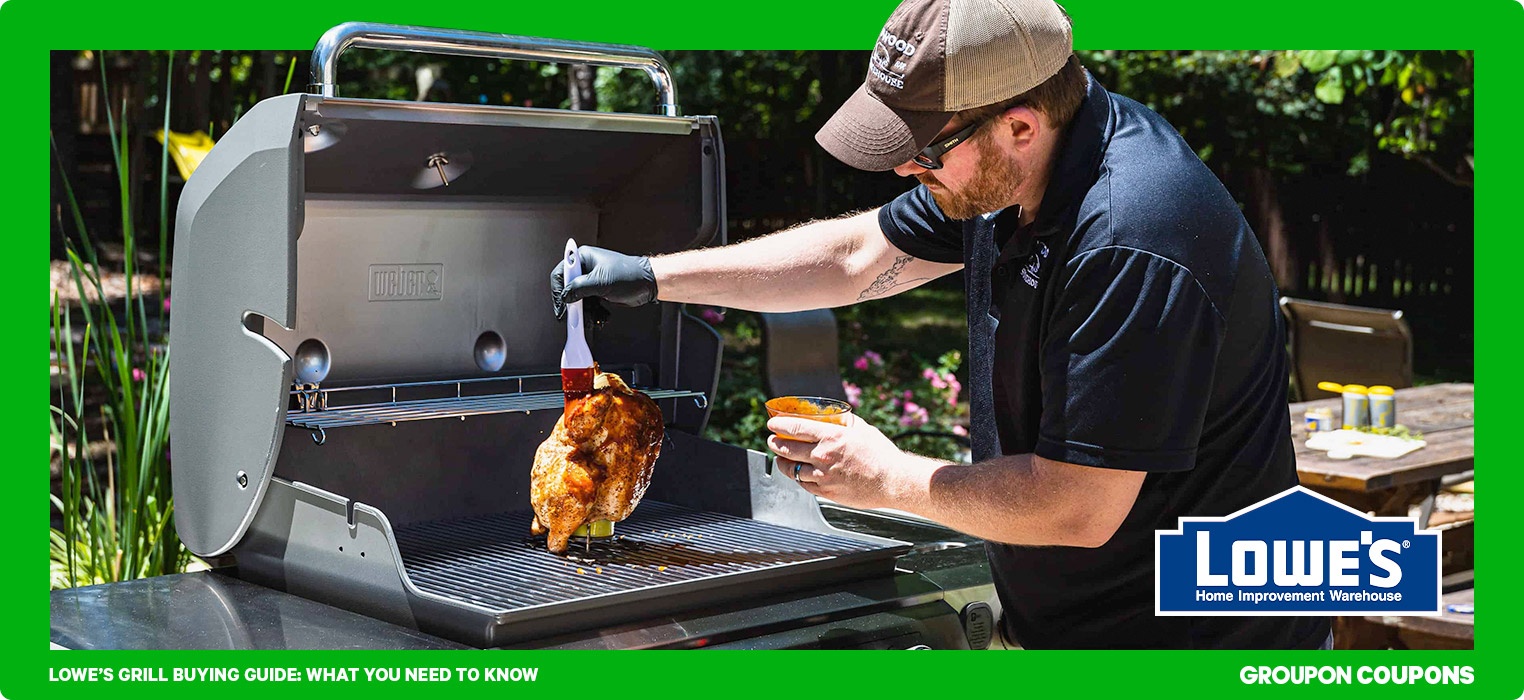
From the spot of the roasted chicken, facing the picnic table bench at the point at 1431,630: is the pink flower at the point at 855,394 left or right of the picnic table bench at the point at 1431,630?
left

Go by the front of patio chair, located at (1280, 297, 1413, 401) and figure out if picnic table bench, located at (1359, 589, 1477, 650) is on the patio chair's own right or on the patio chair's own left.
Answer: on the patio chair's own left

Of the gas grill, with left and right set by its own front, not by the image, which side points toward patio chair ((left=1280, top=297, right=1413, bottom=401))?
left

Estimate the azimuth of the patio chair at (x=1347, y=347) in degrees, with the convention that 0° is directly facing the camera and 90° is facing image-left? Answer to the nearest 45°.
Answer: approximately 45°

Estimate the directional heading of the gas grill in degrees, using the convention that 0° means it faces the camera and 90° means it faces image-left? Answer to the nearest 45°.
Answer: approximately 315°
